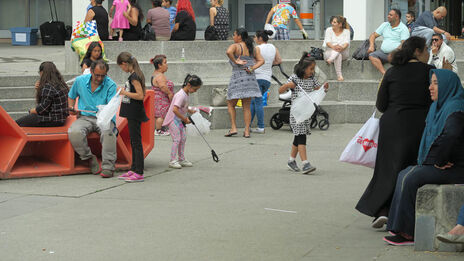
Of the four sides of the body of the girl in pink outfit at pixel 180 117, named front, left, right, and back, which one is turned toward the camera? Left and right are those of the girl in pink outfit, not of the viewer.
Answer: right

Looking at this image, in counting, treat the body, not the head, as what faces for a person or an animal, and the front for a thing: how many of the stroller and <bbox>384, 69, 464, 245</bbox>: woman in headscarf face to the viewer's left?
1

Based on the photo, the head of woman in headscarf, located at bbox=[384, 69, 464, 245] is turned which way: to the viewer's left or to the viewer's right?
to the viewer's left

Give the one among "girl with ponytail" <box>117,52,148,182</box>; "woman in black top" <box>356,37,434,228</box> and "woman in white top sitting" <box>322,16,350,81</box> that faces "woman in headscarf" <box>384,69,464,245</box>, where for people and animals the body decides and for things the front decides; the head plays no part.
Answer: "woman in white top sitting" <box>322,16,350,81</box>

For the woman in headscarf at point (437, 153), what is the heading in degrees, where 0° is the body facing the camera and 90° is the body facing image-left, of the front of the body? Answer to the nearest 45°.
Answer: approximately 90°

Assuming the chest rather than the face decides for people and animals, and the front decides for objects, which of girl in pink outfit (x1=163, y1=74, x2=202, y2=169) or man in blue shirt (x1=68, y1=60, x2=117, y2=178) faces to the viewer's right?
the girl in pink outfit

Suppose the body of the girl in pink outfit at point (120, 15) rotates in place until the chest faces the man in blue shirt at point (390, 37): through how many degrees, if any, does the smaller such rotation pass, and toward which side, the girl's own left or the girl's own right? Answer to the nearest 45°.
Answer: approximately 90° to the girl's own left

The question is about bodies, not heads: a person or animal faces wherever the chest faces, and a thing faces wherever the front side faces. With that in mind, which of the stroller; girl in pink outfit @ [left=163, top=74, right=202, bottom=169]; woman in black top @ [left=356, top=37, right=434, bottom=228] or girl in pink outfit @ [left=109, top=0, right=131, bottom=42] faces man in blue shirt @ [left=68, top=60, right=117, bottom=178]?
girl in pink outfit @ [left=109, top=0, right=131, bottom=42]

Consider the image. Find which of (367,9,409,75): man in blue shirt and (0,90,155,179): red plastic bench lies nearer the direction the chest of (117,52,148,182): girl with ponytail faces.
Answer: the red plastic bench

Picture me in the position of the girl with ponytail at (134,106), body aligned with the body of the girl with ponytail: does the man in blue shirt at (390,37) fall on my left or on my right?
on my right

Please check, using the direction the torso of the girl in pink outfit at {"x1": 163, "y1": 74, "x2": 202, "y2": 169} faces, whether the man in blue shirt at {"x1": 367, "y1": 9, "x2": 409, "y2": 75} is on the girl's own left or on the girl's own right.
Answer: on the girl's own left
